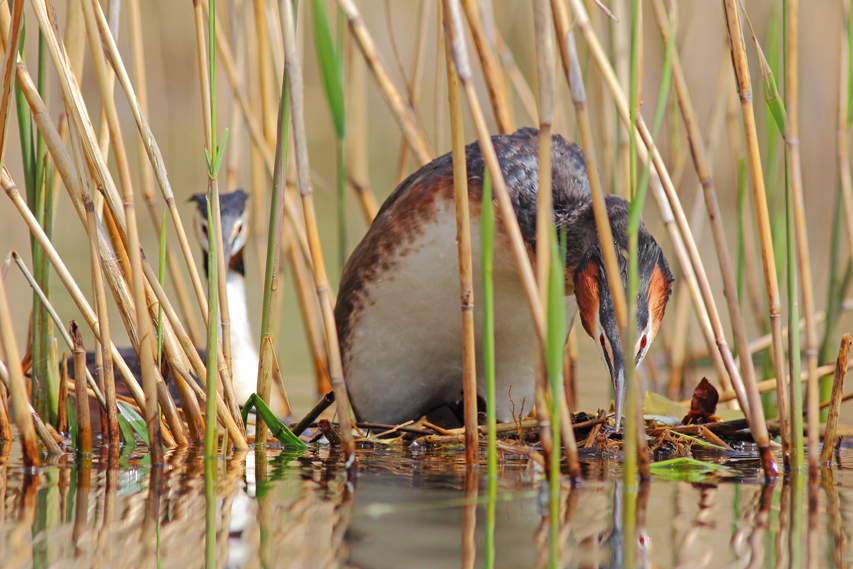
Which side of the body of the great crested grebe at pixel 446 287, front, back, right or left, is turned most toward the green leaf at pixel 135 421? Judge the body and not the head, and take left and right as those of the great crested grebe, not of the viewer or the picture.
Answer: right

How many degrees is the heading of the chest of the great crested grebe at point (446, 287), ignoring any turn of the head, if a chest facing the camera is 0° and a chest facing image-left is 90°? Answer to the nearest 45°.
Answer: approximately 315°

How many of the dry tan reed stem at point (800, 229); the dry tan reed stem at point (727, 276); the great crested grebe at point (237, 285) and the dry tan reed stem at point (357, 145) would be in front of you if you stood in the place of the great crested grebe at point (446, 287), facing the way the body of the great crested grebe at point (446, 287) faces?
2

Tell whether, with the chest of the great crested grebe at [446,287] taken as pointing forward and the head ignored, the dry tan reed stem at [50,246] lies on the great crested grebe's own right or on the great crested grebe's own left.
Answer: on the great crested grebe's own right

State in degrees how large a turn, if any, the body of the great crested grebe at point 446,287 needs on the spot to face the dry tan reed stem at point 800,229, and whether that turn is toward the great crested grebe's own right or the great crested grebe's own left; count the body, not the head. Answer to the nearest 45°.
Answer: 0° — it already faces it

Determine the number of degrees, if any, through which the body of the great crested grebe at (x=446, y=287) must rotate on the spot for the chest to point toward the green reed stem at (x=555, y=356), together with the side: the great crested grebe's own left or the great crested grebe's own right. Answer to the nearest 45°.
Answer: approximately 45° to the great crested grebe's own right

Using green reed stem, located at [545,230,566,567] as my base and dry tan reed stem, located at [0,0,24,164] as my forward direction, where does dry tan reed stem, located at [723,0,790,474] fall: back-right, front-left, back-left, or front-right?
back-right

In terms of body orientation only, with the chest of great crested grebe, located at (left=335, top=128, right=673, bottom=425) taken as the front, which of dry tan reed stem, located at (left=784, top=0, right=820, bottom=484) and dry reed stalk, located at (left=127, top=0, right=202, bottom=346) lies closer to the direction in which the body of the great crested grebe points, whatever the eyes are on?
the dry tan reed stem
